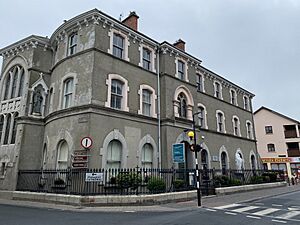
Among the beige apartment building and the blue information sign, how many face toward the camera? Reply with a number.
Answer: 2

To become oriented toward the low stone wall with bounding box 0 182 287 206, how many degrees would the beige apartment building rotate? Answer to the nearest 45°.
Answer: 0° — it already faces it

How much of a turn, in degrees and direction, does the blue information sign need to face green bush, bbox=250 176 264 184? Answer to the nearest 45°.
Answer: approximately 135° to its left

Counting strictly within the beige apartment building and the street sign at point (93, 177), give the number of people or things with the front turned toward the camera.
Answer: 2

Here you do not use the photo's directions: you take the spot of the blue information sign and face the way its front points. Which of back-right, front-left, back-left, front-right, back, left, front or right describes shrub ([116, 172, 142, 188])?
front-right

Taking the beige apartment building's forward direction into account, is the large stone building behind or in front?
in front

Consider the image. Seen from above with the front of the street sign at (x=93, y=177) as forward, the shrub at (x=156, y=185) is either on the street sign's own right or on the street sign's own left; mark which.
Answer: on the street sign's own left

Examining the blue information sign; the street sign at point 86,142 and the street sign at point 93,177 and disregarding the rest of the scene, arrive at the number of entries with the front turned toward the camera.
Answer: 3

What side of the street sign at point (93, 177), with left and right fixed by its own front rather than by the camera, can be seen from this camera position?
front

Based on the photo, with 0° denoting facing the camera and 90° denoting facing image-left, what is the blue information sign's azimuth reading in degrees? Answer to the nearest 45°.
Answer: approximately 0°

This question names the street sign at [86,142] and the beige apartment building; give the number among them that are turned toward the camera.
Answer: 2

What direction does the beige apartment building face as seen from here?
toward the camera

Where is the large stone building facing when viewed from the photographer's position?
facing the viewer and to the right of the viewer

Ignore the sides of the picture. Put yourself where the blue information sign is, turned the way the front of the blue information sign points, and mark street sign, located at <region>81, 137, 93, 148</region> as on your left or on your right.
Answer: on your right

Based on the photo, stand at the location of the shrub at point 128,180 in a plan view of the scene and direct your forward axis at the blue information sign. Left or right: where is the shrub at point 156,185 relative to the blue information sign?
right

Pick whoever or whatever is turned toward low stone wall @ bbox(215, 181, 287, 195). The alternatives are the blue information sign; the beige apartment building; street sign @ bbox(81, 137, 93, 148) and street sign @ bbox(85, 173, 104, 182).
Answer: the beige apartment building

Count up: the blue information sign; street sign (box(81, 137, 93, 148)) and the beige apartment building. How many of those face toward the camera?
3
